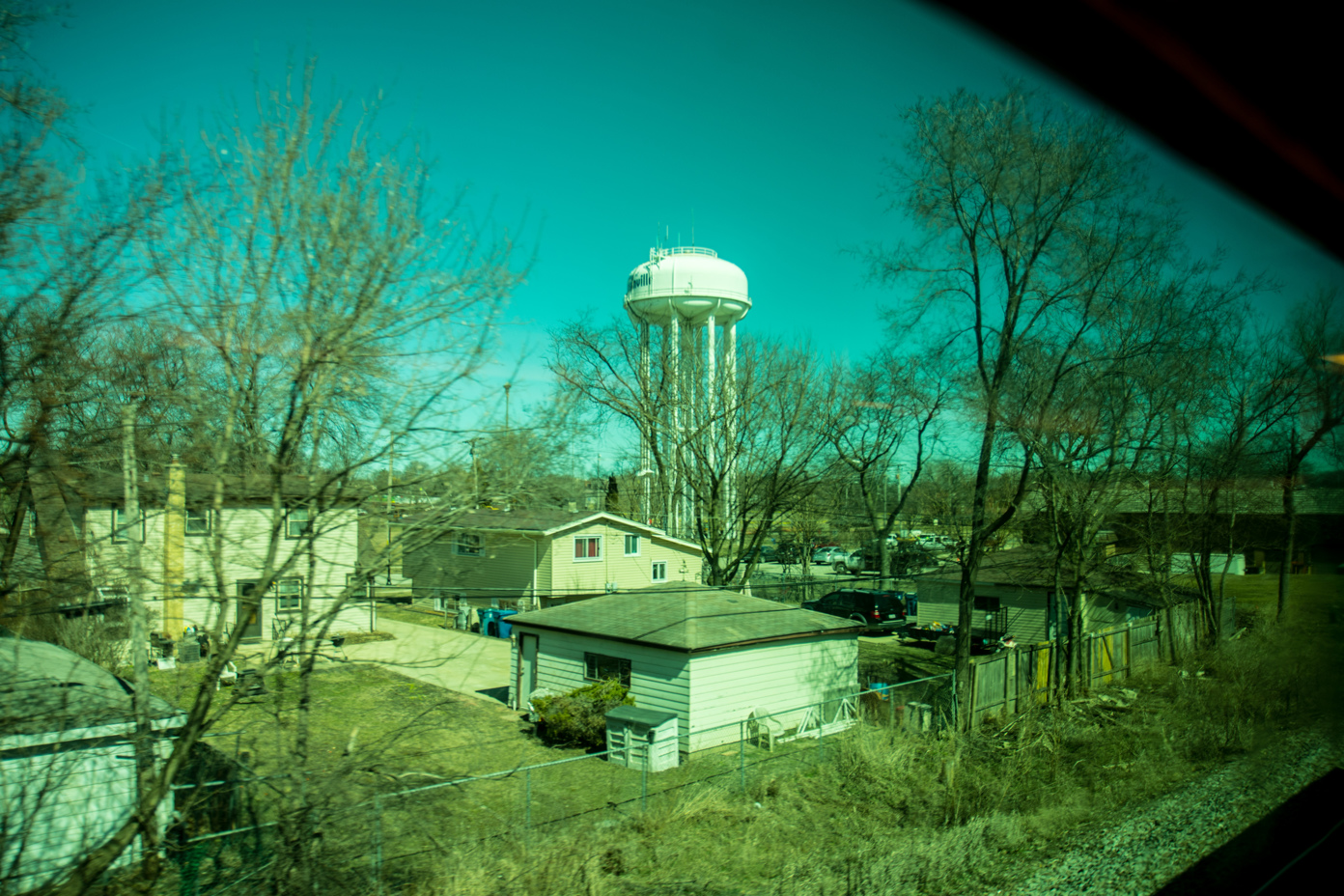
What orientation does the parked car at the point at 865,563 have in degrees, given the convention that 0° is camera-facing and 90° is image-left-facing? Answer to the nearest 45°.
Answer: approximately 90°

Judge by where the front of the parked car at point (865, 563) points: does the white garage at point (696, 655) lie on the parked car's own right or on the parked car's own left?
on the parked car's own left

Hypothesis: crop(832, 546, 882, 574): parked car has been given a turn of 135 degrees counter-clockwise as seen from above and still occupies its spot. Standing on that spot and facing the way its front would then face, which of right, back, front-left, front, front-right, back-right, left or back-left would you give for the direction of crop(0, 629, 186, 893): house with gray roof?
front-right

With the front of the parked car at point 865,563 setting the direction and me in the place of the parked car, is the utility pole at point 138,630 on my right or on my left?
on my left

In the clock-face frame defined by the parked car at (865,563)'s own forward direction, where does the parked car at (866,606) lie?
the parked car at (866,606) is roughly at 9 o'clock from the parked car at (865,563).

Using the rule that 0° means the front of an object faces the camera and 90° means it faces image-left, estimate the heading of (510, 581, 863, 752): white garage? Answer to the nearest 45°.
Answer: approximately 135°

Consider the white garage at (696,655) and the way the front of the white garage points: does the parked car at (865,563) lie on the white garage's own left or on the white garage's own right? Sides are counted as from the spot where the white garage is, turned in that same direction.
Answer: on the white garage's own right

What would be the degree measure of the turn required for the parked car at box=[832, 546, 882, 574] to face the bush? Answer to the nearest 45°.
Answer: approximately 90° to its left

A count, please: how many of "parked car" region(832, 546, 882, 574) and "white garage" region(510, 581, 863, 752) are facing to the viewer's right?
0
